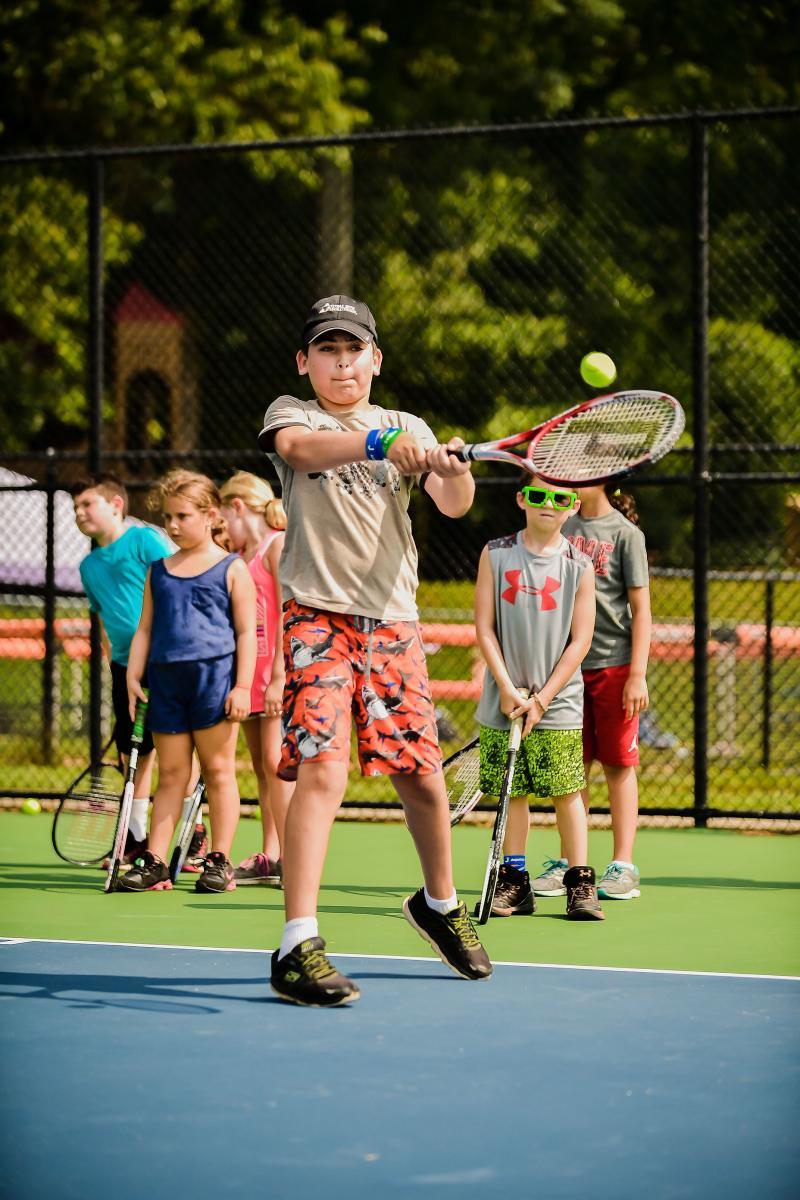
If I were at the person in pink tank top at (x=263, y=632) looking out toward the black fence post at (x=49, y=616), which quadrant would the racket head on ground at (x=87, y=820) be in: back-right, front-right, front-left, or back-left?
front-left

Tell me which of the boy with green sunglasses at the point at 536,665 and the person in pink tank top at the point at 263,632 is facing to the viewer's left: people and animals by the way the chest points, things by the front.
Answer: the person in pink tank top

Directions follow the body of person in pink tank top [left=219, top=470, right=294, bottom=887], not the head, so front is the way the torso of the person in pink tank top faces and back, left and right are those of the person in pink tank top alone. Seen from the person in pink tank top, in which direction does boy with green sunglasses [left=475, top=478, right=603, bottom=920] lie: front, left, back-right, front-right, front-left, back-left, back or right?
back-left

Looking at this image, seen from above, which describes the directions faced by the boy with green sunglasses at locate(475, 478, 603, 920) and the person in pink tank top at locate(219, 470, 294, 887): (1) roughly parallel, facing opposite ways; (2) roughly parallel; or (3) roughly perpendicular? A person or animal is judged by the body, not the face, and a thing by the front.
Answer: roughly perpendicular

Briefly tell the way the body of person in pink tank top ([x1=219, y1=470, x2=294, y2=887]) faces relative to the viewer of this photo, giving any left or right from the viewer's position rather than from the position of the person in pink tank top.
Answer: facing to the left of the viewer

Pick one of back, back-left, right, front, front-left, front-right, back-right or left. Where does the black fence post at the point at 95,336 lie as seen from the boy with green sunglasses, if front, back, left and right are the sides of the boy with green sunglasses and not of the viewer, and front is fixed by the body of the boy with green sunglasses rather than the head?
back-right

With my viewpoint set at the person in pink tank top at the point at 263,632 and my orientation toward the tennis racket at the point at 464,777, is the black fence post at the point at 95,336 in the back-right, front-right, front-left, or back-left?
back-left

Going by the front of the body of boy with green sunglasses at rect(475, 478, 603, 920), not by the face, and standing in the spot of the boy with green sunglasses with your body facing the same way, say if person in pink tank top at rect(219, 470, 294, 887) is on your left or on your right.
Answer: on your right

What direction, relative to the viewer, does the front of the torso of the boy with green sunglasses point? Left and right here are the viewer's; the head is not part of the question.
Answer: facing the viewer
